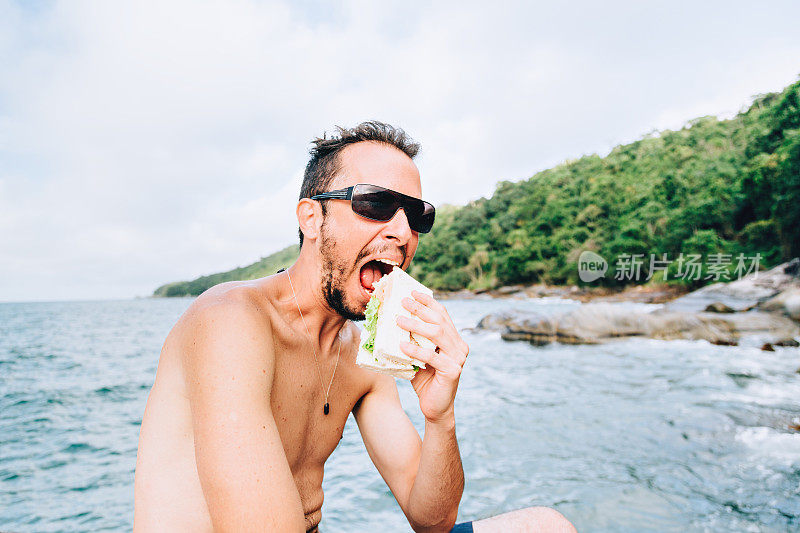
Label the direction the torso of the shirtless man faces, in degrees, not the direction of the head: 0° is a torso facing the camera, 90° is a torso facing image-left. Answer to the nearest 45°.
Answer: approximately 315°

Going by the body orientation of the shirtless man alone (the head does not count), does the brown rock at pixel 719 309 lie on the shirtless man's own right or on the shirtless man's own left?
on the shirtless man's own left

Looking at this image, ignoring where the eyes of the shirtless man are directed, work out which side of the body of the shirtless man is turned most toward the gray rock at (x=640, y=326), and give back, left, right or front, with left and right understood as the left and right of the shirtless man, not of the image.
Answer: left

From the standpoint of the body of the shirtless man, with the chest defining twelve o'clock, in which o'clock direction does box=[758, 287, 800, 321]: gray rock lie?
The gray rock is roughly at 9 o'clock from the shirtless man.
